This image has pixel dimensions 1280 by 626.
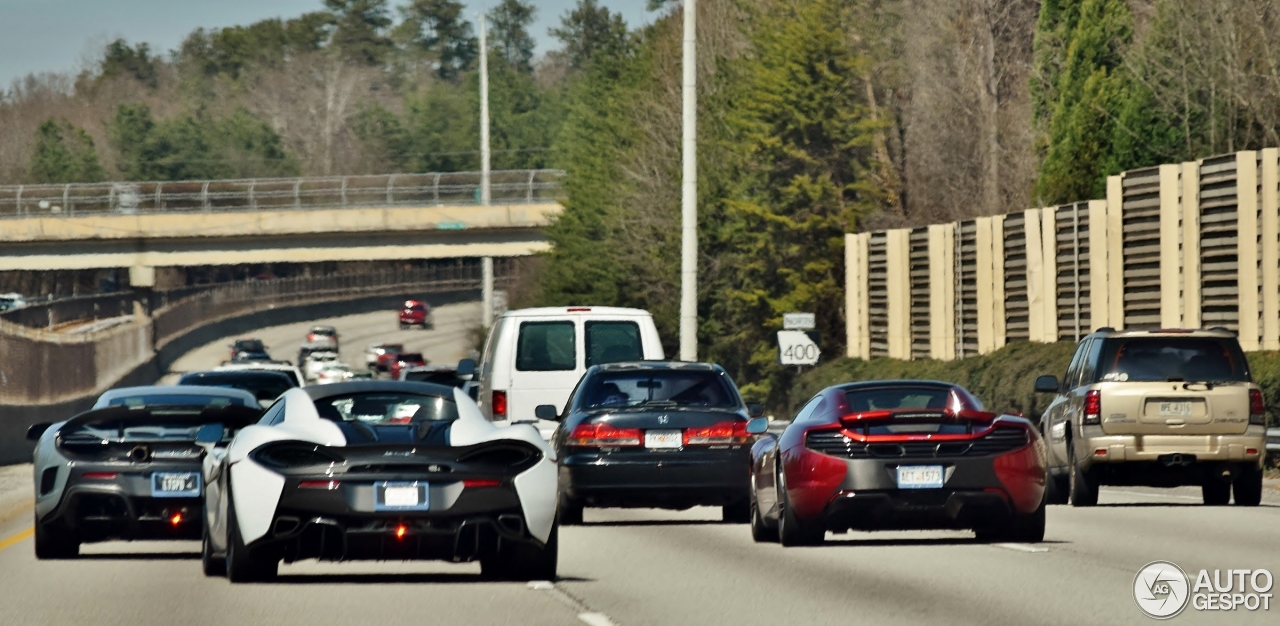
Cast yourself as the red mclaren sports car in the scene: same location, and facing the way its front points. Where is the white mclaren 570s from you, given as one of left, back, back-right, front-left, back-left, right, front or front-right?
back-left

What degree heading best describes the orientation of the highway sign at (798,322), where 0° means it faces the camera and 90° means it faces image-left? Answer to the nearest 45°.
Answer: approximately 0°

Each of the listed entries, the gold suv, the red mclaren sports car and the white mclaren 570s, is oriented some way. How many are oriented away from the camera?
3

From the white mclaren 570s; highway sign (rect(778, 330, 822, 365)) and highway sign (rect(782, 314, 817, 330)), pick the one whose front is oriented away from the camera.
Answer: the white mclaren 570s

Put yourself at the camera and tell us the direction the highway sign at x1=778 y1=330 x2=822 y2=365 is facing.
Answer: facing the viewer

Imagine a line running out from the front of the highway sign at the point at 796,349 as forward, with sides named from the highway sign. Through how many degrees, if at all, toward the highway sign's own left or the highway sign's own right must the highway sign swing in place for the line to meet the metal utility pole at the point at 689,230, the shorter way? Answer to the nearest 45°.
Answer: approximately 45° to the highway sign's own right

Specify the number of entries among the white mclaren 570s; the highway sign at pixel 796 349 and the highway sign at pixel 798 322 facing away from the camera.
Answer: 1

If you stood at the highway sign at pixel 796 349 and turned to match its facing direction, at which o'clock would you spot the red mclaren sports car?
The red mclaren sports car is roughly at 12 o'clock from the highway sign.

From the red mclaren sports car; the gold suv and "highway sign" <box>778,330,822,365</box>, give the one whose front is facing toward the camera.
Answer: the highway sign

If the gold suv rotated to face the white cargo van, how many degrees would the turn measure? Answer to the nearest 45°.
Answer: approximately 90° to its left

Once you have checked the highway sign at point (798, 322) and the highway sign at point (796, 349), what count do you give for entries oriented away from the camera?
0

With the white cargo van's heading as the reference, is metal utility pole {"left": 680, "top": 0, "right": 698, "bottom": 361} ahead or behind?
ahead

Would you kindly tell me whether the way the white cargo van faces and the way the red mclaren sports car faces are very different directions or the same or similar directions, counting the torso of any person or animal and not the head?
same or similar directions

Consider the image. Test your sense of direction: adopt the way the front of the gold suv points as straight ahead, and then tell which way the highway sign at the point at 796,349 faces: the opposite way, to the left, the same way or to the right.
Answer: the opposite way

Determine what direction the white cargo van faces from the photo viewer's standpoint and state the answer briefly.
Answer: facing away from the viewer
